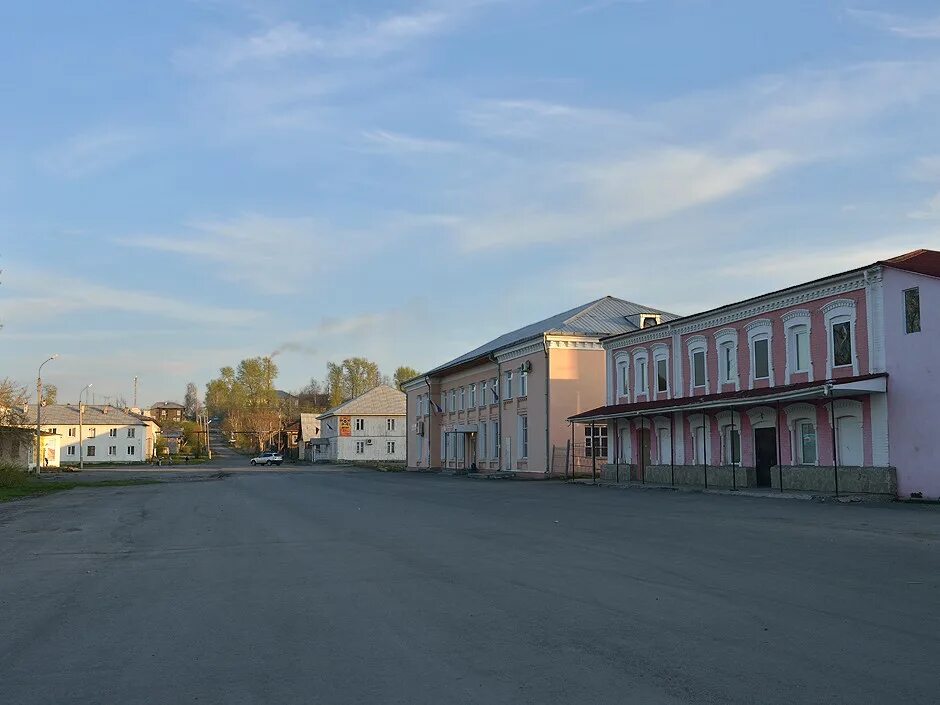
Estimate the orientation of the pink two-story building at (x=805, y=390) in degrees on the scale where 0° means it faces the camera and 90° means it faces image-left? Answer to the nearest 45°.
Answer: approximately 45°
